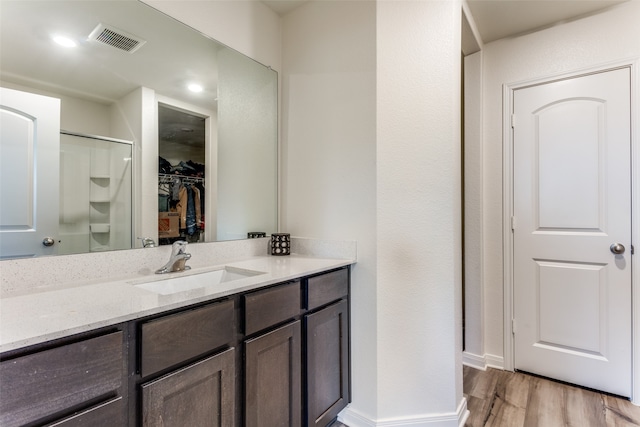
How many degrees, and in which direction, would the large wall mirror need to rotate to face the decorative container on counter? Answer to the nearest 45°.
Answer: approximately 45° to its left

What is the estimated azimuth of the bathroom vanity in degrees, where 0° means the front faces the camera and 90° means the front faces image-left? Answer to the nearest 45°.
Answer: approximately 315°

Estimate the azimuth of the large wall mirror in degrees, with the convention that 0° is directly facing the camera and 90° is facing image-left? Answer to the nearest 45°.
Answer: approximately 315°
